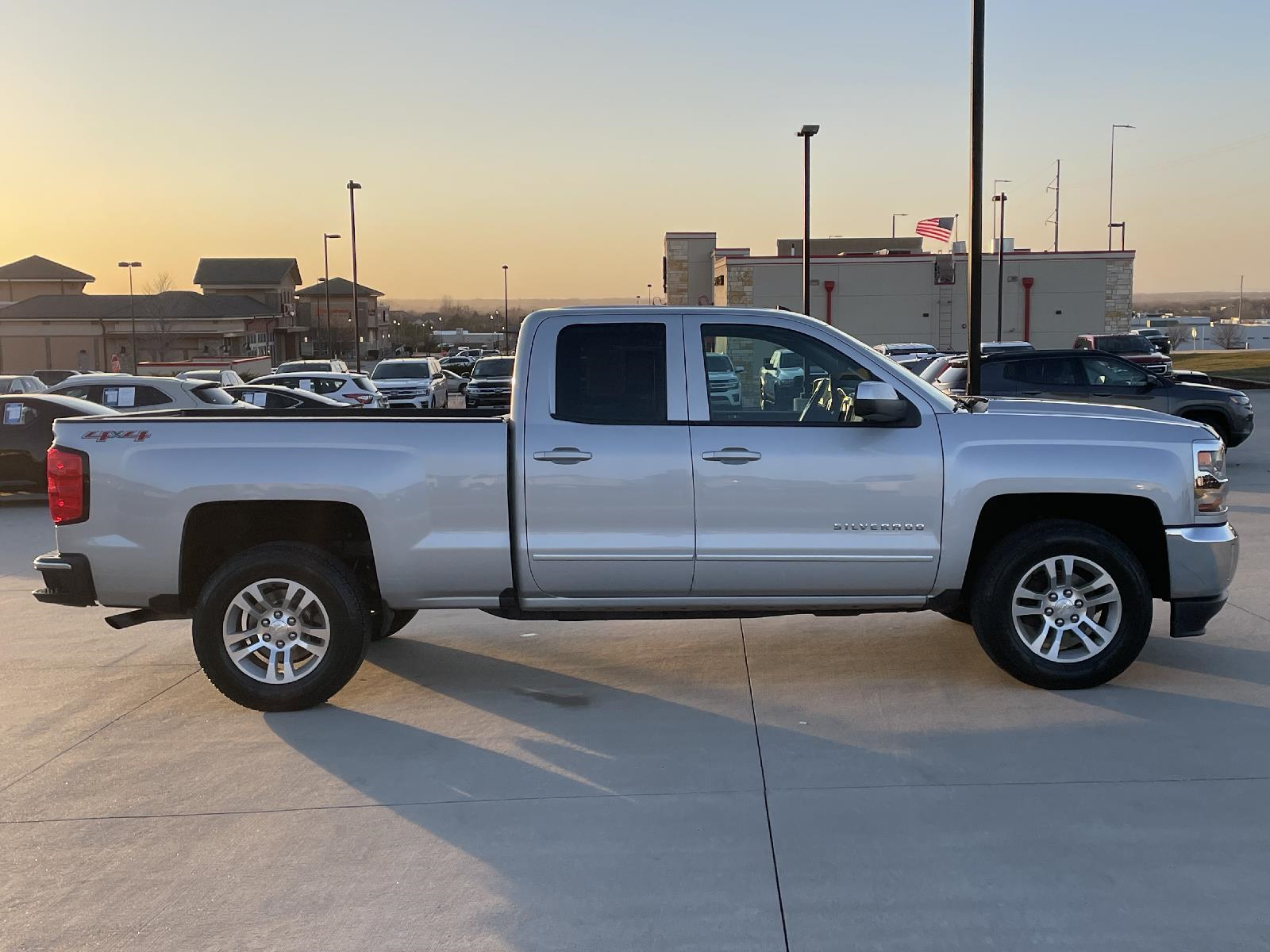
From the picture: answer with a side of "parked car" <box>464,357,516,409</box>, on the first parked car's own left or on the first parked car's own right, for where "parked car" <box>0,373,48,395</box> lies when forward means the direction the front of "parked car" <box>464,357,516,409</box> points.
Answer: on the first parked car's own right

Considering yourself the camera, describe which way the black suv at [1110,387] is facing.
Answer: facing to the right of the viewer

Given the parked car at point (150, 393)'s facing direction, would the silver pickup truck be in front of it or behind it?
behind

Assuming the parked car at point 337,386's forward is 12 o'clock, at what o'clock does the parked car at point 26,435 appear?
the parked car at point 26,435 is roughly at 8 o'clock from the parked car at point 337,386.

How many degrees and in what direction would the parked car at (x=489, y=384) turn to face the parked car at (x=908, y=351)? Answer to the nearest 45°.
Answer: approximately 135° to its left

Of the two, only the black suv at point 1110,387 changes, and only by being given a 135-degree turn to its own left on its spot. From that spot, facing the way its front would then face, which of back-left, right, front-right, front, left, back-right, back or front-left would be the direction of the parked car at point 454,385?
front

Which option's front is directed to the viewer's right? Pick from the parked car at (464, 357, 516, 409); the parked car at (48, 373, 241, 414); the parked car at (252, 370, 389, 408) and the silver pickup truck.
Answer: the silver pickup truck

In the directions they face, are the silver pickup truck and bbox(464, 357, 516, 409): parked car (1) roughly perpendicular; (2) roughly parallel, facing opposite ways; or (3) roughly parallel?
roughly perpendicular

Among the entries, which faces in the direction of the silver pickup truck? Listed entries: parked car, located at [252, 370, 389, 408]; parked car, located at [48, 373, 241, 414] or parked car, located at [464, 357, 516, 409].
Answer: parked car, located at [464, 357, 516, 409]

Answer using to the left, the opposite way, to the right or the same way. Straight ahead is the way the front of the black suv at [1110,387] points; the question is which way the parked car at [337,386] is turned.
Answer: the opposite way

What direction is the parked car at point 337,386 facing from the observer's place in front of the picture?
facing away from the viewer and to the left of the viewer

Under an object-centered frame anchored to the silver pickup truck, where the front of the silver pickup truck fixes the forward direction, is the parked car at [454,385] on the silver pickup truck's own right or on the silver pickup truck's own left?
on the silver pickup truck's own left
